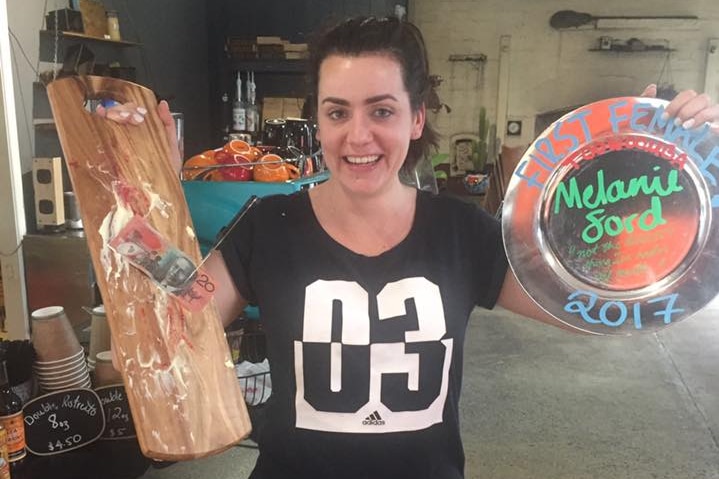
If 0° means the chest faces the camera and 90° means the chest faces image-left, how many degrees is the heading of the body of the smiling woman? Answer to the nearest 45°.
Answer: approximately 0°

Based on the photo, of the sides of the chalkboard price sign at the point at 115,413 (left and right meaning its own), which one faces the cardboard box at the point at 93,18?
back

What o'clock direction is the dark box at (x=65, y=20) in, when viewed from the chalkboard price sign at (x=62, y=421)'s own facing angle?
The dark box is roughly at 6 o'clock from the chalkboard price sign.

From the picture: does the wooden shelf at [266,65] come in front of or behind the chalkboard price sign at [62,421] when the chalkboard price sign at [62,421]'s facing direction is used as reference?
behind

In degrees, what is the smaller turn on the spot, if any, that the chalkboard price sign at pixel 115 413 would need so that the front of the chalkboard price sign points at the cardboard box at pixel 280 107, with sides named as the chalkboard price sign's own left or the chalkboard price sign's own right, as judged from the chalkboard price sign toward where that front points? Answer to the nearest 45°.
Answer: approximately 180°

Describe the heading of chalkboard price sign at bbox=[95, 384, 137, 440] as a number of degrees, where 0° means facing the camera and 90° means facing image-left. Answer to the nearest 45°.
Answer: approximately 0°

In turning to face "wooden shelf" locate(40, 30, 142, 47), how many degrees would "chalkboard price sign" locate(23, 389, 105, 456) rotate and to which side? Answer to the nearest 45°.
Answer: approximately 180°

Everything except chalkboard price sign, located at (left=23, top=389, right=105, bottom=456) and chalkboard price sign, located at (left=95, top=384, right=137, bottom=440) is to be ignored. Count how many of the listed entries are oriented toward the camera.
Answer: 2

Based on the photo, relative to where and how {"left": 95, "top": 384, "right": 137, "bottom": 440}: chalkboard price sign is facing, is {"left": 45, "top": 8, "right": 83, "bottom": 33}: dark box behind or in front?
behind

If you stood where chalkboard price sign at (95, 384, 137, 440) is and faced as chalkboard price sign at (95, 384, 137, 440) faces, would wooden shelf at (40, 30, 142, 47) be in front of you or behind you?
behind
